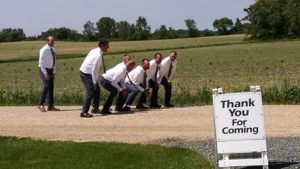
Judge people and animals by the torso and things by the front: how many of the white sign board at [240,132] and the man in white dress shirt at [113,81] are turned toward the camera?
1
